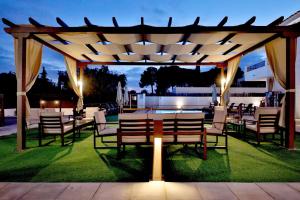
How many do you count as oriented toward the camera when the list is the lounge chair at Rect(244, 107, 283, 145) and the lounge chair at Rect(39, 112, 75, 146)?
0

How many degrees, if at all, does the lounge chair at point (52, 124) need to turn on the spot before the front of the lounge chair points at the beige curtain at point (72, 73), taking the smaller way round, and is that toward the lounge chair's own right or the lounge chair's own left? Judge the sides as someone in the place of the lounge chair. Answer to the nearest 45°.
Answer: approximately 45° to the lounge chair's own left

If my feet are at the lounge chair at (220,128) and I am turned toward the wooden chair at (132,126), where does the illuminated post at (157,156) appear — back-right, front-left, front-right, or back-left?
front-left

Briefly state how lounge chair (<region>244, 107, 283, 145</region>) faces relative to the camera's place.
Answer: facing away from the viewer and to the left of the viewer

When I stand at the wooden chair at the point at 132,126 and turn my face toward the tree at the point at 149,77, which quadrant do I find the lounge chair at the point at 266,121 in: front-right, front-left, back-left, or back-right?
front-right

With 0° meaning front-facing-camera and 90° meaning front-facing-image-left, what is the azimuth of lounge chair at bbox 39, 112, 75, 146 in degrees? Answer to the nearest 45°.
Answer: approximately 225°
